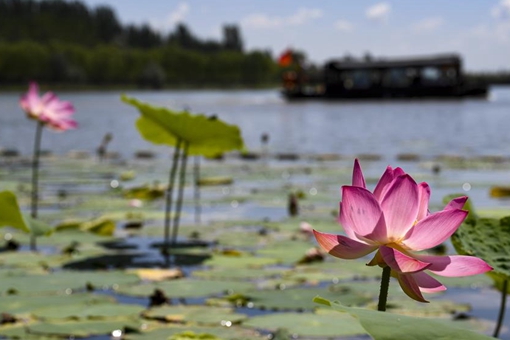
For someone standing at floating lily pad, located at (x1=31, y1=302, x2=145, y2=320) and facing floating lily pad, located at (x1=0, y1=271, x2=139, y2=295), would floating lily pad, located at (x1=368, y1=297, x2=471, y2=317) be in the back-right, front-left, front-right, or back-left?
back-right

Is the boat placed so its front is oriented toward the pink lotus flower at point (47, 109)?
no

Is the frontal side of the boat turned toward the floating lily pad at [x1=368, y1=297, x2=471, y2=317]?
no

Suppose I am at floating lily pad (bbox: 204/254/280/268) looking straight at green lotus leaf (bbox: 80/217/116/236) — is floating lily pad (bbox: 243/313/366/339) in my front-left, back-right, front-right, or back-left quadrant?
back-left
